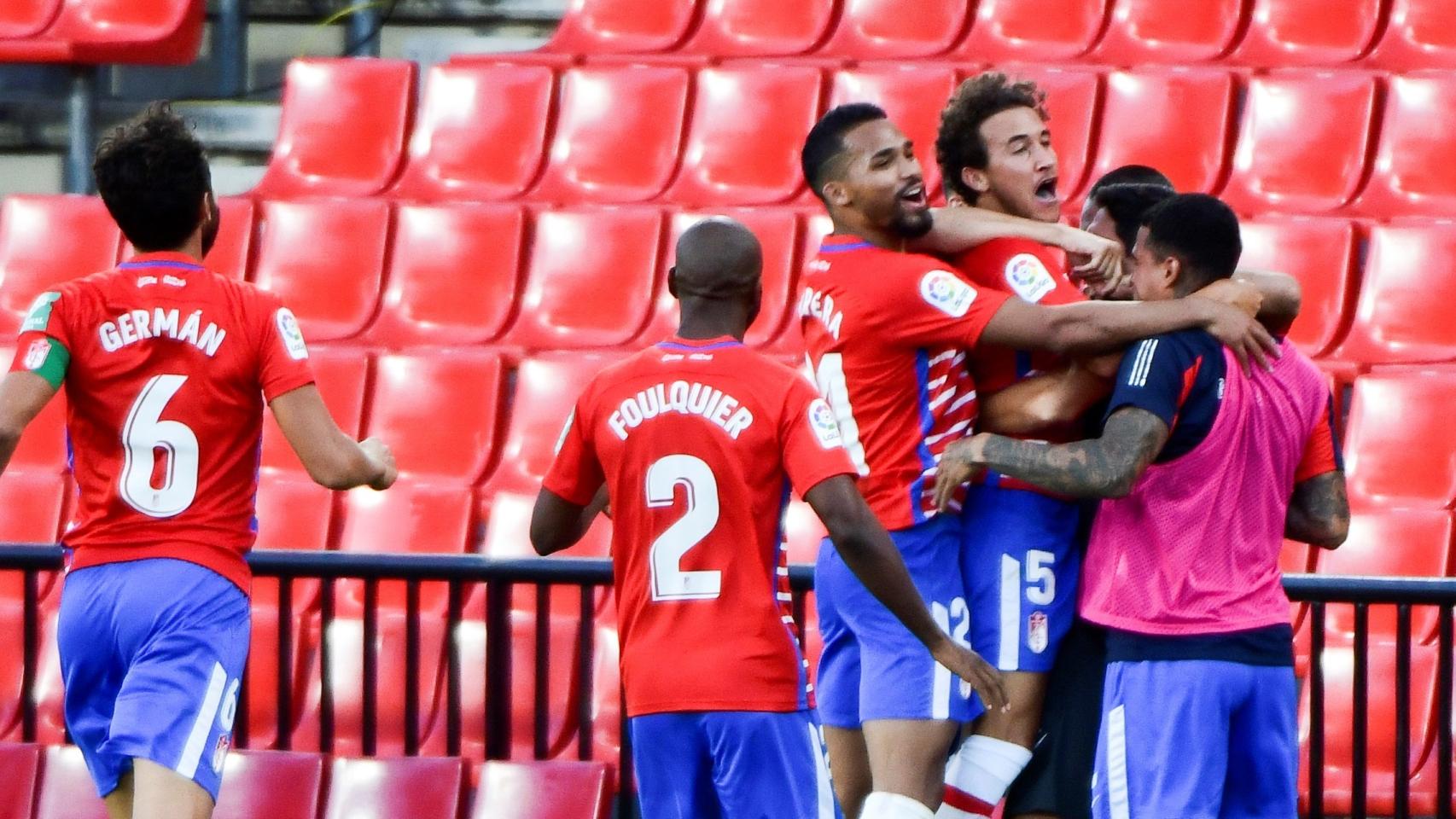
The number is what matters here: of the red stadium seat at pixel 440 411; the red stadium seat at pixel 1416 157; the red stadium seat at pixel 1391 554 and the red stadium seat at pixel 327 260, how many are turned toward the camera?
4

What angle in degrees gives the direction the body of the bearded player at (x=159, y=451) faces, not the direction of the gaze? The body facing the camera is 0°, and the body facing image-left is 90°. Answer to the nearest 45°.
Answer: approximately 180°

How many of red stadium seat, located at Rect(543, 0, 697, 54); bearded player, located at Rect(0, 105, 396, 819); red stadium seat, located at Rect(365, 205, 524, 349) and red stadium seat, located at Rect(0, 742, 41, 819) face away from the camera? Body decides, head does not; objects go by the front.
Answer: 1

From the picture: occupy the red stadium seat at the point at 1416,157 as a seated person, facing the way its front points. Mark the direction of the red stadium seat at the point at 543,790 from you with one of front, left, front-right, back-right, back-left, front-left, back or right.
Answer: front-right

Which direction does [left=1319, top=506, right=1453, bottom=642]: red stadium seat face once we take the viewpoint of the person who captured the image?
facing the viewer

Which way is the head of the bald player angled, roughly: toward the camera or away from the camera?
away from the camera

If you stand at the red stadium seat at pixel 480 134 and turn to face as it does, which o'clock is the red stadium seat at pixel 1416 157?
the red stadium seat at pixel 1416 157 is roughly at 8 o'clock from the red stadium seat at pixel 480 134.

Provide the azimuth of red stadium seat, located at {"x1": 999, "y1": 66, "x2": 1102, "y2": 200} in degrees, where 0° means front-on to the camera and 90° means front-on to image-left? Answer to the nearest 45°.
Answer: approximately 45°

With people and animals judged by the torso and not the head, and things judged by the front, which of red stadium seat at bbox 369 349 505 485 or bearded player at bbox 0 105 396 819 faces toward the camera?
the red stadium seat

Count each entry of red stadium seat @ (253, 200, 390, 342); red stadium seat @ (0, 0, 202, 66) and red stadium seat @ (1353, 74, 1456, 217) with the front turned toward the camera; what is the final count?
3

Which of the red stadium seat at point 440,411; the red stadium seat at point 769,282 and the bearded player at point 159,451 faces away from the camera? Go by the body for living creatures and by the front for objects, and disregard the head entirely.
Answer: the bearded player

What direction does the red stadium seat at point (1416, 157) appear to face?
toward the camera

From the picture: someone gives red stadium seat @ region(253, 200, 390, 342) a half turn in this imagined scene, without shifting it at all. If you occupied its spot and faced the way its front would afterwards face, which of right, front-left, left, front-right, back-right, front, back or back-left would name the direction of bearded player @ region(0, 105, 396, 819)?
back

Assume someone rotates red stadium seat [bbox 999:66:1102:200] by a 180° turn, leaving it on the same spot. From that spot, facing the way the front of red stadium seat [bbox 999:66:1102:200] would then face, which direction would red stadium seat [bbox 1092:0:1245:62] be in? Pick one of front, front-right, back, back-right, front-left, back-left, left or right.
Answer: front

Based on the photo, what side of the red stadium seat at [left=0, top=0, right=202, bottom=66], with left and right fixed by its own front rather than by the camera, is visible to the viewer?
front

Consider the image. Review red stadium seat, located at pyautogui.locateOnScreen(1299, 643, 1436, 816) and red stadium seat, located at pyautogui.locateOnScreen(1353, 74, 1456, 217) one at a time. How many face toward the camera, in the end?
2

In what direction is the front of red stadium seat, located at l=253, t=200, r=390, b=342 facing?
toward the camera
